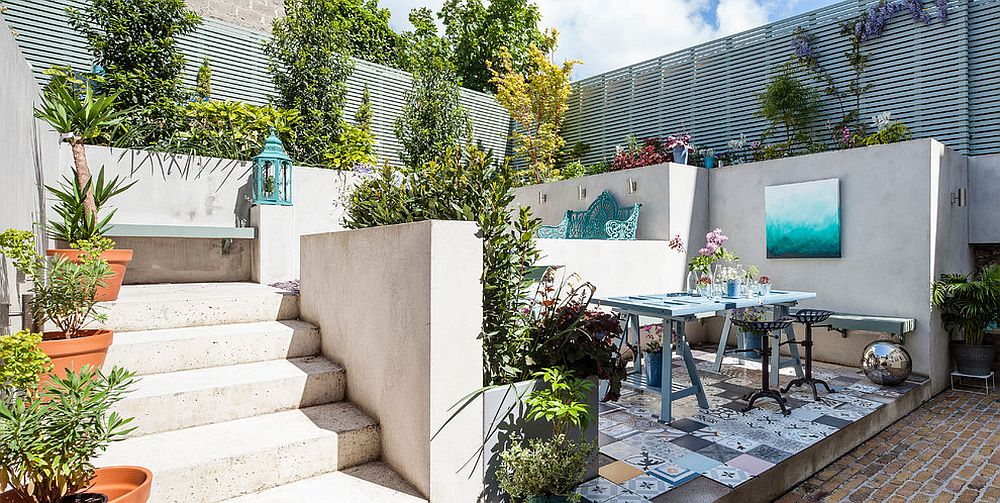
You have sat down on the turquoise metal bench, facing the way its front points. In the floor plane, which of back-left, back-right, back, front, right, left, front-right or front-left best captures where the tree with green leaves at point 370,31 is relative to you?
right

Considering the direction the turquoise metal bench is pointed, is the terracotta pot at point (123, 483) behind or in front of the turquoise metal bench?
in front

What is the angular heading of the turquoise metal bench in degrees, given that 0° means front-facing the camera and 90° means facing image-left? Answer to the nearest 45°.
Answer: approximately 45°

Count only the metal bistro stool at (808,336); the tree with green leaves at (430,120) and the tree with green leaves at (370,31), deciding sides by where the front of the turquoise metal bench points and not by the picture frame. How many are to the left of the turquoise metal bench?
1

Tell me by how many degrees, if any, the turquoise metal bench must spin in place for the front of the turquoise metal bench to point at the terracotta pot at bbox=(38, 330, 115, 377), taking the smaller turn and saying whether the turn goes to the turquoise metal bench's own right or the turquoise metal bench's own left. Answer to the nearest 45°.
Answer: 0° — it already faces it

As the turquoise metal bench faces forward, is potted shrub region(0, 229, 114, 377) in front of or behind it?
in front

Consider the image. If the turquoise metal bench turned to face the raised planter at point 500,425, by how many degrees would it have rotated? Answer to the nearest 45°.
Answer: approximately 45° to its left

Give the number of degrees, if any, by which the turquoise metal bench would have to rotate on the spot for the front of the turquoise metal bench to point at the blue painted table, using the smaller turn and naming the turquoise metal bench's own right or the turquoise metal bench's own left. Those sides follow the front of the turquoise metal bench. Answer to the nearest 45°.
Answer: approximately 45° to the turquoise metal bench's own left

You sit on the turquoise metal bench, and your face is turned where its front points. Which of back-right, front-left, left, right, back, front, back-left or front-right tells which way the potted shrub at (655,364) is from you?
front-left

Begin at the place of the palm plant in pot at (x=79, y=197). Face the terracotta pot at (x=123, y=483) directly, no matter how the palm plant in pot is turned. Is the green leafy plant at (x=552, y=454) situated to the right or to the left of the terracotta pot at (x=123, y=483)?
left

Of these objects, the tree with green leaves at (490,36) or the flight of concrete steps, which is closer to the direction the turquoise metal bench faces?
the flight of concrete steps

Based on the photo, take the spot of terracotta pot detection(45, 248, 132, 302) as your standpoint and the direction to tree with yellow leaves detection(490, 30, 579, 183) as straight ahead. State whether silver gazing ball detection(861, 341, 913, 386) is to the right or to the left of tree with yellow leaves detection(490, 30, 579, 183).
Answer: right
